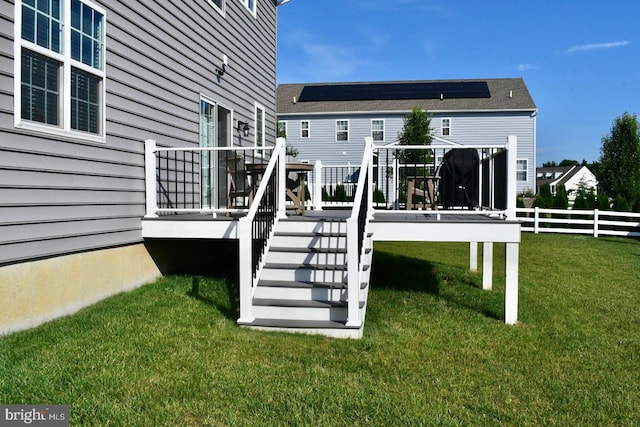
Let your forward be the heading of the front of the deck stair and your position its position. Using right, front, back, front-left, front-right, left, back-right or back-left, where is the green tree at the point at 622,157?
back-left

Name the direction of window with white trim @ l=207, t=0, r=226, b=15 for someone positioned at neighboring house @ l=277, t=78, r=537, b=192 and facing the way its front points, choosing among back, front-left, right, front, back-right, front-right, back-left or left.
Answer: back

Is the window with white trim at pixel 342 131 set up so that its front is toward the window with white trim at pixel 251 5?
yes

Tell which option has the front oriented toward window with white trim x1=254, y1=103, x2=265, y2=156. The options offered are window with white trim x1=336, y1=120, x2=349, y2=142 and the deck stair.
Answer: window with white trim x1=336, y1=120, x2=349, y2=142

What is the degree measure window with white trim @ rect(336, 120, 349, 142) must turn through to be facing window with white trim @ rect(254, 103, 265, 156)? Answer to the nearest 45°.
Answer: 0° — it already faces it

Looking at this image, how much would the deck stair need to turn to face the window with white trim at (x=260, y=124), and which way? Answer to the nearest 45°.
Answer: approximately 180°

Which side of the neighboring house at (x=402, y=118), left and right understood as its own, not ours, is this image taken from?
back

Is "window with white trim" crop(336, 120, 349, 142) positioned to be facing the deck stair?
yes

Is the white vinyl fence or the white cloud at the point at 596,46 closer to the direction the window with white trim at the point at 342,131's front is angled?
the white vinyl fence
